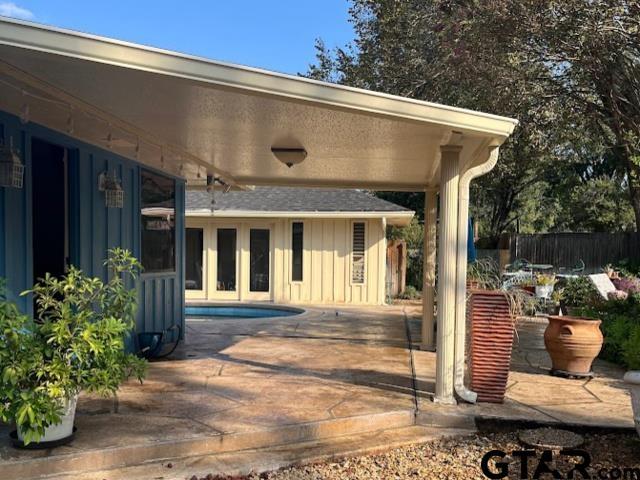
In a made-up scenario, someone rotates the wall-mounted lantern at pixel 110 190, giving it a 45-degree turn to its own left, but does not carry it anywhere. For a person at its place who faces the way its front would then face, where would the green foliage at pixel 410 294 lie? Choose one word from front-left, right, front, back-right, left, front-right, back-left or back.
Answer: front-left

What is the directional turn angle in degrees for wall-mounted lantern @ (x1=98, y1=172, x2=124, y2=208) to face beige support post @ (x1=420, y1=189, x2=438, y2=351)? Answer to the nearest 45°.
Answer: approximately 45° to its left

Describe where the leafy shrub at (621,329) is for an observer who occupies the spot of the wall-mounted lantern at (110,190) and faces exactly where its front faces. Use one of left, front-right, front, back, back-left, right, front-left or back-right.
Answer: front-left

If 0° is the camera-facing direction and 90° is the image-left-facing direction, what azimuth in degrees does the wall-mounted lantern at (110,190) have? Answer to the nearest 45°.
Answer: approximately 315°

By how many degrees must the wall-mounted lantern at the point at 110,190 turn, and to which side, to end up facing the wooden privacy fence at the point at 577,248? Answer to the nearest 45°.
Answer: approximately 90° to its left

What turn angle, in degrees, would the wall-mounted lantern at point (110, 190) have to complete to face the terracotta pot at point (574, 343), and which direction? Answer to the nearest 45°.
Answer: approximately 45° to its left

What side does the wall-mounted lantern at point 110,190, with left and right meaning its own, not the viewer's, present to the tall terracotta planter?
front
